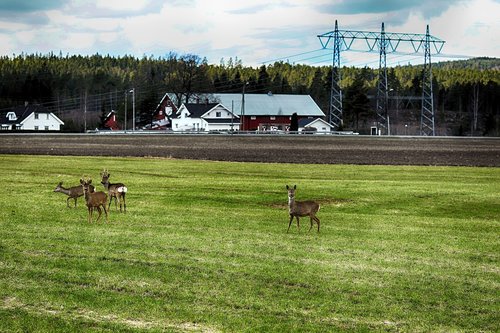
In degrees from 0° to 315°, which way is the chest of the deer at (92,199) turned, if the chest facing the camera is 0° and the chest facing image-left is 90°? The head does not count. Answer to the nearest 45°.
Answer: approximately 45°
